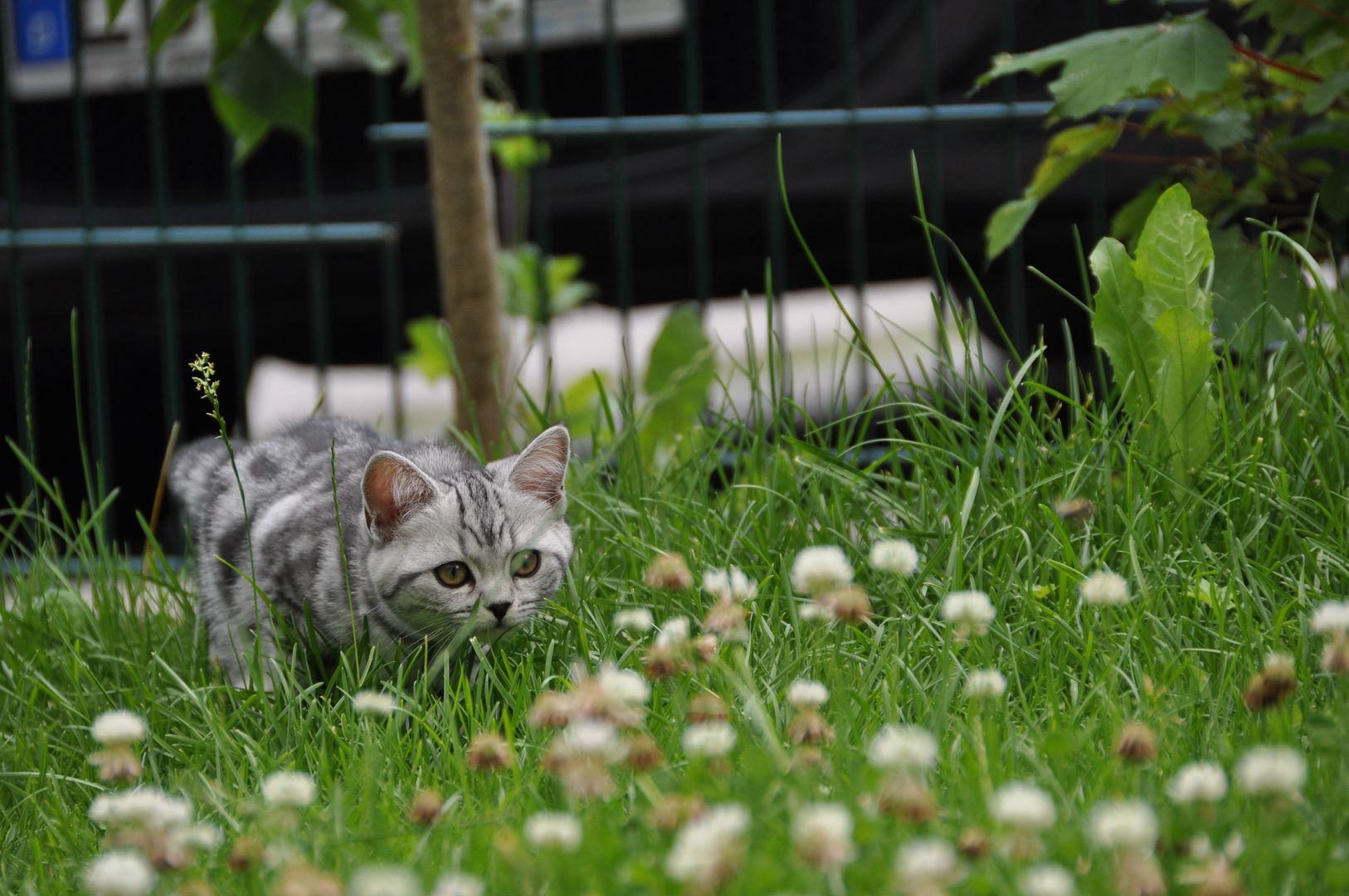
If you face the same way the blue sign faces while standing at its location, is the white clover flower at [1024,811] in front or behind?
in front

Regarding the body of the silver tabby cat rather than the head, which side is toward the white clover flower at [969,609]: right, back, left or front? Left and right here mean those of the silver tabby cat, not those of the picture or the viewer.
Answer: front

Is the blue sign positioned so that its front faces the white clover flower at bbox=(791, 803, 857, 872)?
yes

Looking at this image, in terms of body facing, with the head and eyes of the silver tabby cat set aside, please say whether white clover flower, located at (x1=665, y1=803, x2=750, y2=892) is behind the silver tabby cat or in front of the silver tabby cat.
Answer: in front

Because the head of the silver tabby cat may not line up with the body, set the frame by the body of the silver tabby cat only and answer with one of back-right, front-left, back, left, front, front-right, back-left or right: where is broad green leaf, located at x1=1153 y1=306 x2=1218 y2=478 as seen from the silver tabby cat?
front-left

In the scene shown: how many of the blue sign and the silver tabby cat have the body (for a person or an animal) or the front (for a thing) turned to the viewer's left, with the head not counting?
0

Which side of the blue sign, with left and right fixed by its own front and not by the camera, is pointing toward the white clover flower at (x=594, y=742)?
front

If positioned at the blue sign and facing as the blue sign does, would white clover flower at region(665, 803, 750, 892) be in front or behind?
in front

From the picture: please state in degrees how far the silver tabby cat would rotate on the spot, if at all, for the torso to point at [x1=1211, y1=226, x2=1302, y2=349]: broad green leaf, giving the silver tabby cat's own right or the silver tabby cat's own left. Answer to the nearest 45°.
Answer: approximately 45° to the silver tabby cat's own left
